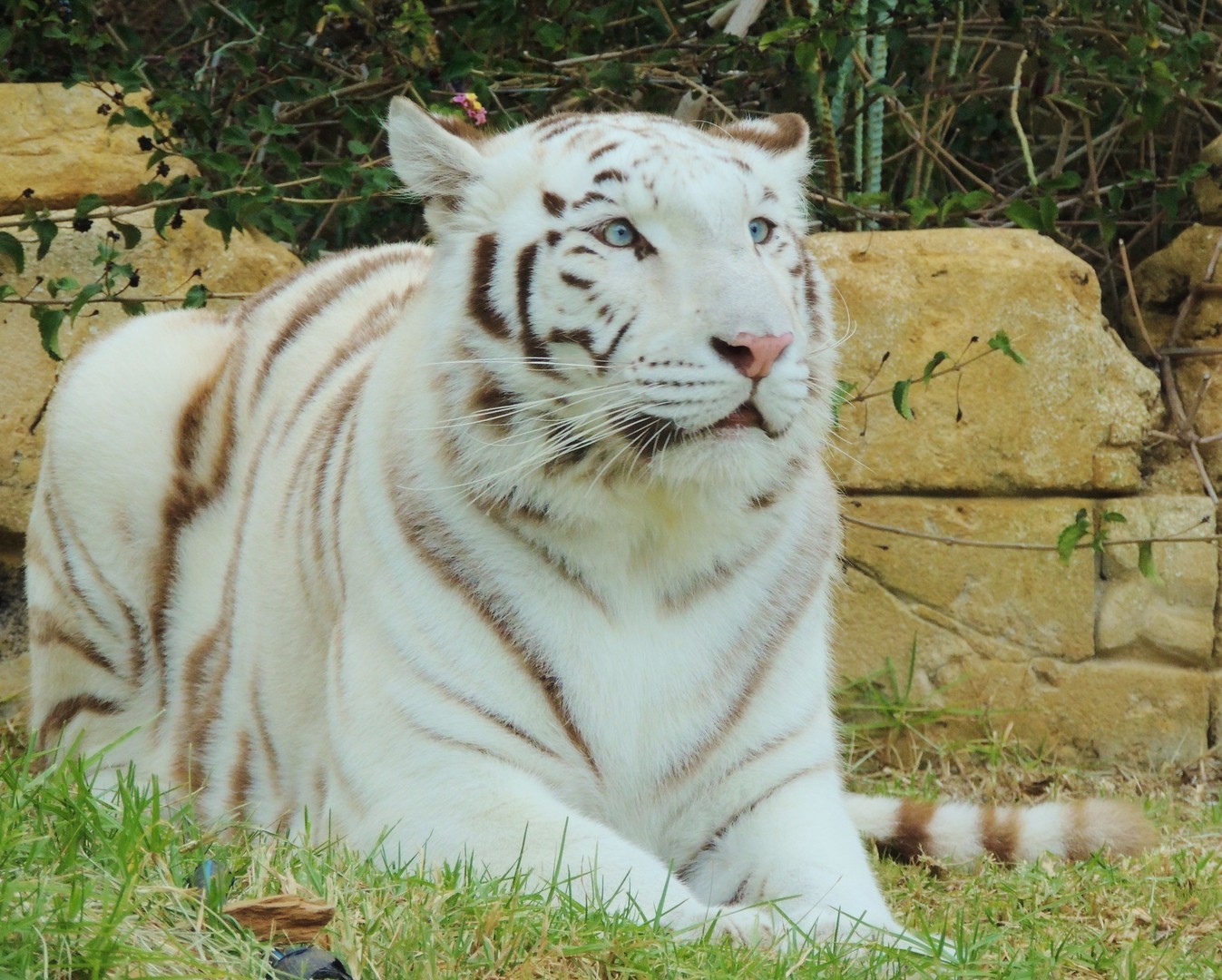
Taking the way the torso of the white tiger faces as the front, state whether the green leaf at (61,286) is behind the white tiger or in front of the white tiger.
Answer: behind

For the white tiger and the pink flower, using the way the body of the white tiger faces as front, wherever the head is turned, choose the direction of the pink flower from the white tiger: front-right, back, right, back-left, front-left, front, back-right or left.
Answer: back-left

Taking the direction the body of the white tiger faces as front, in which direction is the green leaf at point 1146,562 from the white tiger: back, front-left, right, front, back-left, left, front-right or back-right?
left

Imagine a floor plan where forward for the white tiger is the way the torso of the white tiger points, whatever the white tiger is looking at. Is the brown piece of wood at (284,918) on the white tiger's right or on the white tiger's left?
on the white tiger's right

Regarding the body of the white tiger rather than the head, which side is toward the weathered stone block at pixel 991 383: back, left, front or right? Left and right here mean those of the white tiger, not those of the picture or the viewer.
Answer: left

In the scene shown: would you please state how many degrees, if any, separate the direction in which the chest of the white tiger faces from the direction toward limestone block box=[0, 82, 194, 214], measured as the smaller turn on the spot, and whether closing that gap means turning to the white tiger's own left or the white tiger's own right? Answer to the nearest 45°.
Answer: approximately 180°

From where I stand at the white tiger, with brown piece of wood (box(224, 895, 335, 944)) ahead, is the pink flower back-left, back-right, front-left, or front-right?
back-right

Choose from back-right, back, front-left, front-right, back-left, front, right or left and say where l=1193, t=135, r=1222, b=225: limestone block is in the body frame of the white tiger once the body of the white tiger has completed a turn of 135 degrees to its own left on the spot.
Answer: front-right

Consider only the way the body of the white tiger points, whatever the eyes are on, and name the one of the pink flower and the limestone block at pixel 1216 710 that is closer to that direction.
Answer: the limestone block

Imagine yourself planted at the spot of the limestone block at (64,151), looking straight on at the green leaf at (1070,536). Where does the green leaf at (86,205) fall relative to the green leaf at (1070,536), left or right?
right

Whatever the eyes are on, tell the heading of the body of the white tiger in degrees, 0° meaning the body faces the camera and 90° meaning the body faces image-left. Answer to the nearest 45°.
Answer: approximately 315°

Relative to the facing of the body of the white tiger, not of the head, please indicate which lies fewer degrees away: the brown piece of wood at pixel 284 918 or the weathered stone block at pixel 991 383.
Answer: the brown piece of wood

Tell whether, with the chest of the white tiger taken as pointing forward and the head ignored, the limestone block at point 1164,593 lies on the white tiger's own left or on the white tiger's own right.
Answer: on the white tiger's own left

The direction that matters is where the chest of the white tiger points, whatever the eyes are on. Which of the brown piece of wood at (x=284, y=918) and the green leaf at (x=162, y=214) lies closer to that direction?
the brown piece of wood

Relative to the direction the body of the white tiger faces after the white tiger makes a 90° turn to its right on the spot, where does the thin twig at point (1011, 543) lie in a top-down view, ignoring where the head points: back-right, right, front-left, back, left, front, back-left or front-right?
back

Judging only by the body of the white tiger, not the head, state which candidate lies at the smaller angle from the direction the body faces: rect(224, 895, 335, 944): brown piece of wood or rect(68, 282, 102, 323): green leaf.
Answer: the brown piece of wood

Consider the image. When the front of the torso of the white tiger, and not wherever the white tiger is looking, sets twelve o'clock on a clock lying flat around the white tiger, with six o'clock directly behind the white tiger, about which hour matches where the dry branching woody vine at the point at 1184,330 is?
The dry branching woody vine is roughly at 9 o'clock from the white tiger.

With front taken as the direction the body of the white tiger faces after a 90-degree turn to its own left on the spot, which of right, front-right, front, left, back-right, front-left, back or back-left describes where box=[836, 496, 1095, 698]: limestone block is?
front

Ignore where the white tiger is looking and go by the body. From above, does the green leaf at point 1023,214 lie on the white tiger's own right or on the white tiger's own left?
on the white tiger's own left

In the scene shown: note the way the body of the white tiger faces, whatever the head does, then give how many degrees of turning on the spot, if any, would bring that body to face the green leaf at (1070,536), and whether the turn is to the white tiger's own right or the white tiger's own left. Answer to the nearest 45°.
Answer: approximately 90° to the white tiger's own left

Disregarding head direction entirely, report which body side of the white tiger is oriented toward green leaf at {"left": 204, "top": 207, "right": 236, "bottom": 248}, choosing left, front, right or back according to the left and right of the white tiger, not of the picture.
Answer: back
